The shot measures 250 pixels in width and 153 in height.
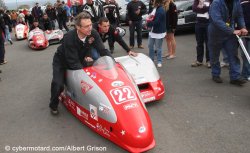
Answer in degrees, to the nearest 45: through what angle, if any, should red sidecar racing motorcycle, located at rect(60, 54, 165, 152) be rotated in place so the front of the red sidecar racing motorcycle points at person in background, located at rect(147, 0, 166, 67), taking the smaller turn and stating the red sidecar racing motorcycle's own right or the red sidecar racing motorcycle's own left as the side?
approximately 135° to the red sidecar racing motorcycle's own left

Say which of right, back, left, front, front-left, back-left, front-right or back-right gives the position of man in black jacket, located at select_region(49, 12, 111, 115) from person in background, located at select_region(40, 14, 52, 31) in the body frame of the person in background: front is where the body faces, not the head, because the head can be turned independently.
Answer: front

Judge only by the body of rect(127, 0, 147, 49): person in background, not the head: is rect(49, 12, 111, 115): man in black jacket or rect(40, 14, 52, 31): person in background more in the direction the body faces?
the man in black jacket

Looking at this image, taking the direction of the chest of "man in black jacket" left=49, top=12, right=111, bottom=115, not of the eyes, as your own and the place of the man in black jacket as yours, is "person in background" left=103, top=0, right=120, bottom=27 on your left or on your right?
on your left

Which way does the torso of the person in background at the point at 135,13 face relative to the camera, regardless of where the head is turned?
toward the camera

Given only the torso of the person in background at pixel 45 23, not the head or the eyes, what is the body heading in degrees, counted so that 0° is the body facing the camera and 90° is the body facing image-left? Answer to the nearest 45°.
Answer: approximately 0°

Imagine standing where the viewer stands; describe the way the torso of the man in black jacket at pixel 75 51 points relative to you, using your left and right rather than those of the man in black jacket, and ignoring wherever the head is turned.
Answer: facing the viewer and to the right of the viewer

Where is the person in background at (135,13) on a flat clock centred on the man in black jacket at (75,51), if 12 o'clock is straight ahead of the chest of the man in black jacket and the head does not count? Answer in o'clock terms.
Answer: The person in background is roughly at 8 o'clock from the man in black jacket.
